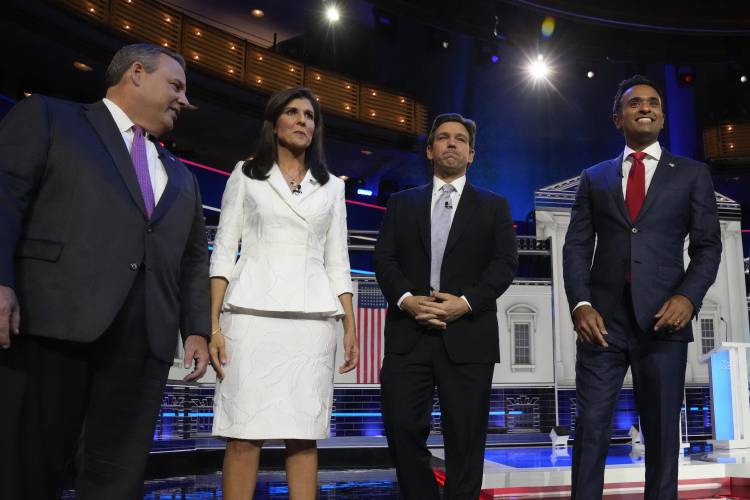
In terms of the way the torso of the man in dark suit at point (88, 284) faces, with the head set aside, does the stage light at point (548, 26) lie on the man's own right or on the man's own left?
on the man's own left

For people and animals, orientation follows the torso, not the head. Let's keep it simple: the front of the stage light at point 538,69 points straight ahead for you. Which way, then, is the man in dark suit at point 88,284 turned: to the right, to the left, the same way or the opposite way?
to the left

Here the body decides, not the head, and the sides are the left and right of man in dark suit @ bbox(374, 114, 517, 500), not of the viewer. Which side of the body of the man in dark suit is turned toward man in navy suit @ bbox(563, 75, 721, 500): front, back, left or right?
left

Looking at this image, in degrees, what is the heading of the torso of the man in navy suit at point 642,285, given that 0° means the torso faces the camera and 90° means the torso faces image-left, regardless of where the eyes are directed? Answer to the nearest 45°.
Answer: approximately 0°

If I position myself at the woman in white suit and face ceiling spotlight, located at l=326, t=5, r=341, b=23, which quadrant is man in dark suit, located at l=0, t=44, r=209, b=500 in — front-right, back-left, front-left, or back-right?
back-left

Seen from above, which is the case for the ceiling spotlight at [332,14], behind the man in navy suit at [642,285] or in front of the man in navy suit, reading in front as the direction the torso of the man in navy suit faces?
behind

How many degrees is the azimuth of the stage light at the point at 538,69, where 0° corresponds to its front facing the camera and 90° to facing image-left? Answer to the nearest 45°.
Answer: approximately 0°

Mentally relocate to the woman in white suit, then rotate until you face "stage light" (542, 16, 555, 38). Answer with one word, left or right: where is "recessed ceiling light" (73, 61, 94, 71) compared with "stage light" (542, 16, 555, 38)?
left

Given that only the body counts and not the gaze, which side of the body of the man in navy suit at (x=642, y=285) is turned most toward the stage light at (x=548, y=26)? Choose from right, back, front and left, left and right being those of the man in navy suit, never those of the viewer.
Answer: back

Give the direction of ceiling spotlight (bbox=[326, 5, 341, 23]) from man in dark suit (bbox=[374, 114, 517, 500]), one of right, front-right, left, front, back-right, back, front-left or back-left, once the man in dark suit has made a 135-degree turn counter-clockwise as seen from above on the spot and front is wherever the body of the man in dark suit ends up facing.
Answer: front-left

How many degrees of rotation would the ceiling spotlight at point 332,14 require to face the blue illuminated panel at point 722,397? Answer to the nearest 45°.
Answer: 0° — it already faces it

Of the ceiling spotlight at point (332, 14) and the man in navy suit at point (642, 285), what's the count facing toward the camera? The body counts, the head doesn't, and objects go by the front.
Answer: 2

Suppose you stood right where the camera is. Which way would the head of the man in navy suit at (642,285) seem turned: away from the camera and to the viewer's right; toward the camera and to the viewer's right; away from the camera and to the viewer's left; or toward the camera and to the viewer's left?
toward the camera and to the viewer's right

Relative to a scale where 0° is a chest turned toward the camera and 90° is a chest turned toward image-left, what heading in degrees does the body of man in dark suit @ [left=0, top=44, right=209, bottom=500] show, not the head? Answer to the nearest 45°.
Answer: approximately 315°
